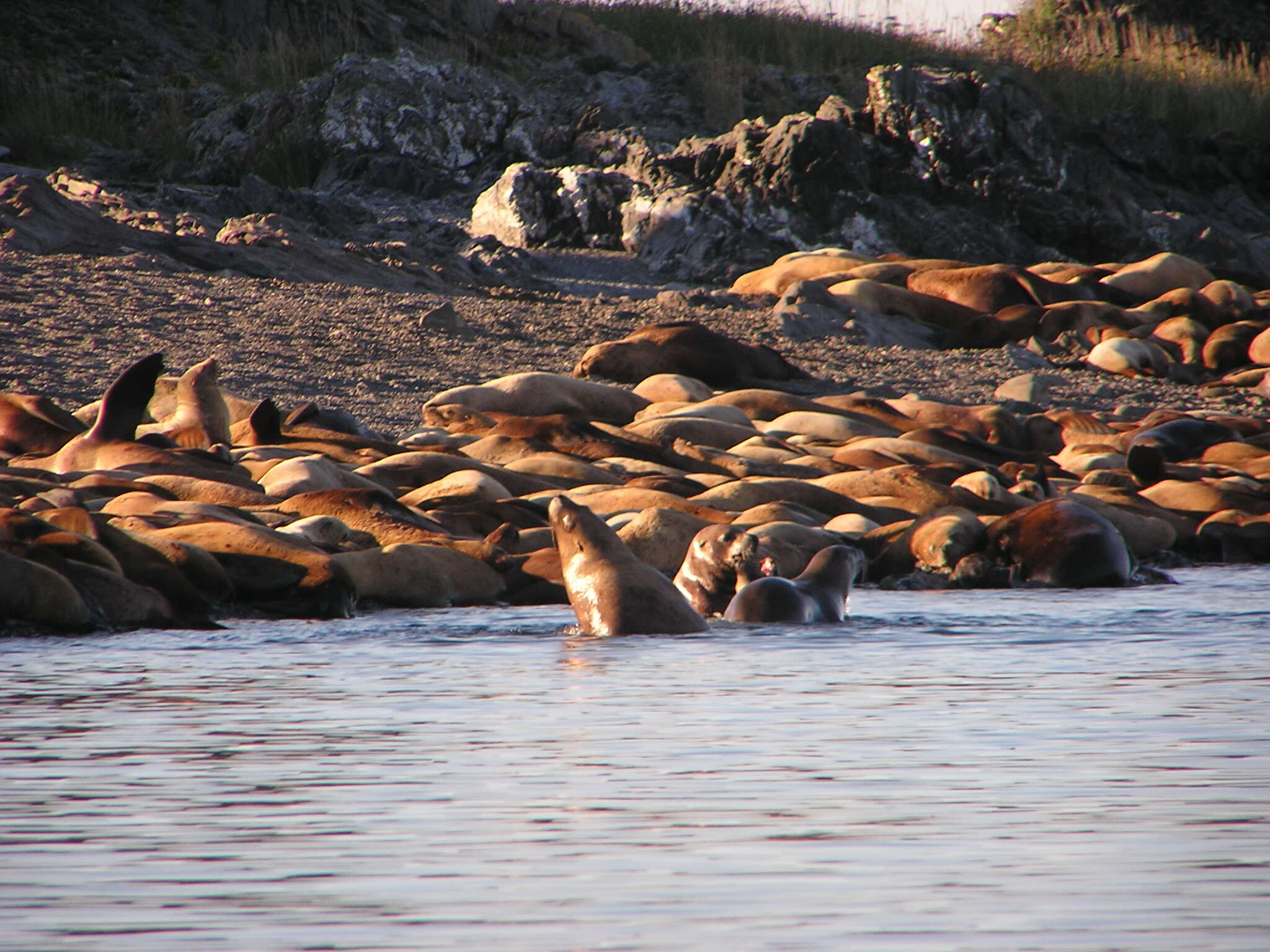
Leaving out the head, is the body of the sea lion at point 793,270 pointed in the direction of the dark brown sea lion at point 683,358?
no

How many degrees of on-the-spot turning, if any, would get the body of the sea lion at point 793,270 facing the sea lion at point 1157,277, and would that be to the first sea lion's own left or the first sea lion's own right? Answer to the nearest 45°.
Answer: approximately 180°

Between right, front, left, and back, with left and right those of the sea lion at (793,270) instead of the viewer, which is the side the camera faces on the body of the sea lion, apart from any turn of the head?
left

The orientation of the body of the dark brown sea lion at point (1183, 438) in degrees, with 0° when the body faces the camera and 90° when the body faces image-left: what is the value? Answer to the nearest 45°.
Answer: approximately 45°

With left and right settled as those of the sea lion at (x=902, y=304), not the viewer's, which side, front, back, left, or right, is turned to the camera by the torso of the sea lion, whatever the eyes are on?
left

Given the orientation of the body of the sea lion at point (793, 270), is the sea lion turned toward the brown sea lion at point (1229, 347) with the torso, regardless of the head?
no

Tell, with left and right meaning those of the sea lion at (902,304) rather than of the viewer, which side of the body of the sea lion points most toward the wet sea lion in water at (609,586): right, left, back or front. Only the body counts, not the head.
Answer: left

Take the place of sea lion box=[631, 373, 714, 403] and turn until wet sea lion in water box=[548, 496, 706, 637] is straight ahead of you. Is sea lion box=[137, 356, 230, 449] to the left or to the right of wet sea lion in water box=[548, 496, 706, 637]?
right

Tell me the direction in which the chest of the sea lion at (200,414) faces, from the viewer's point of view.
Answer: to the viewer's right

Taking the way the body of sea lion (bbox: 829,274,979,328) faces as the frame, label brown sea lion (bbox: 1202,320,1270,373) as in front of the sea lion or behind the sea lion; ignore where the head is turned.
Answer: behind

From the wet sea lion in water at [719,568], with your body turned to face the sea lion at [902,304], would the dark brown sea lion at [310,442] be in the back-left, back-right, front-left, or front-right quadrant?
front-left

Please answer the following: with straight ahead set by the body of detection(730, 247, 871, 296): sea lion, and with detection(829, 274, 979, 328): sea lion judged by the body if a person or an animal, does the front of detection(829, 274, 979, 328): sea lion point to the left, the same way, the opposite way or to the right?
the same way

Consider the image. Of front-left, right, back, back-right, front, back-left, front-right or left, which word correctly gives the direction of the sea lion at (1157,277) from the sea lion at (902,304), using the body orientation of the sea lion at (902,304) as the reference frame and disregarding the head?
back-right

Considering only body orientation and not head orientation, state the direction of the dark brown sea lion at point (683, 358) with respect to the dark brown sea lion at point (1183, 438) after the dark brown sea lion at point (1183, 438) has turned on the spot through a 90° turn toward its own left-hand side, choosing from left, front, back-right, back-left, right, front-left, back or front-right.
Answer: back-right

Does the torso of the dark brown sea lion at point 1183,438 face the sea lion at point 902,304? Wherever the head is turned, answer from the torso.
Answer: no

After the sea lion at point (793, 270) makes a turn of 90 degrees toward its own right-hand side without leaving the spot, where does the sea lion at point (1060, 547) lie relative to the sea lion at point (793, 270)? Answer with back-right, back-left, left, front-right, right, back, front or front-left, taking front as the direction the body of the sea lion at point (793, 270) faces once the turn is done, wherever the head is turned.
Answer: back
